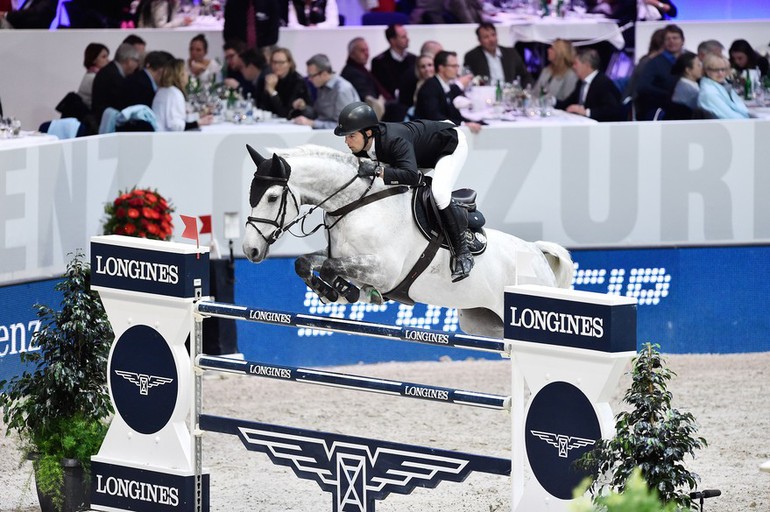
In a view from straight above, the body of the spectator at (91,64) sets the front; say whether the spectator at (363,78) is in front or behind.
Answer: in front

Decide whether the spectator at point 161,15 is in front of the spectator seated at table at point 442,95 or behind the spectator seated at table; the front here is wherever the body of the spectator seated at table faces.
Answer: behind

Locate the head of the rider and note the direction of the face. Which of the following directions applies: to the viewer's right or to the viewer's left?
to the viewer's left

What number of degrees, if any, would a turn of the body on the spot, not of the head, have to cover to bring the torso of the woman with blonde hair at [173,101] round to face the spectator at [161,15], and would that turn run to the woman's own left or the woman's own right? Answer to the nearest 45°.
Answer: approximately 45° to the woman's own left

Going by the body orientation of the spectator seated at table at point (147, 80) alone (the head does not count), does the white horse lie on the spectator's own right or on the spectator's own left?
on the spectator's own right

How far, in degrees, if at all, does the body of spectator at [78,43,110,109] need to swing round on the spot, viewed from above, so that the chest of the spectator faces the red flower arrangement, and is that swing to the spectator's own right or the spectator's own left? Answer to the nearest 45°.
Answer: approximately 90° to the spectator's own right

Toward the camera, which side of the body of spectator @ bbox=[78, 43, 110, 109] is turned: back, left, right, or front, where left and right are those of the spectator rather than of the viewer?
right

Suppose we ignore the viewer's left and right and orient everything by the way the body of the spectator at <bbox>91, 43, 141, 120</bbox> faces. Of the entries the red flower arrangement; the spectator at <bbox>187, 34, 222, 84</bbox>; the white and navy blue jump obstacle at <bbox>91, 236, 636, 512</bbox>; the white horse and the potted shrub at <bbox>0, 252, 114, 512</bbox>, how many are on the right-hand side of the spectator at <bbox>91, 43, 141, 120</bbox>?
4

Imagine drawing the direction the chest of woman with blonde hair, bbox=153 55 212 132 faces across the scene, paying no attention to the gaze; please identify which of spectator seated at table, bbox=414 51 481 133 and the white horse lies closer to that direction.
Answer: the spectator seated at table

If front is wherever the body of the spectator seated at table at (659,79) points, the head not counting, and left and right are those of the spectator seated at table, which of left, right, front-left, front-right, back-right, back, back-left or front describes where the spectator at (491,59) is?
back-right

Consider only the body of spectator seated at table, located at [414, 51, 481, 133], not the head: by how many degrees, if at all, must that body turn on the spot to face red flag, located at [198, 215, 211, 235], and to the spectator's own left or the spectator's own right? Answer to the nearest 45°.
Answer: approximately 90° to the spectator's own right

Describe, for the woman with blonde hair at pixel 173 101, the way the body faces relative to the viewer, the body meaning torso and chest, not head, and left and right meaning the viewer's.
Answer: facing away from the viewer and to the right of the viewer

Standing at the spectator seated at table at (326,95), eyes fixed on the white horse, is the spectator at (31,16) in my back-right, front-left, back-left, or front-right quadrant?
back-right

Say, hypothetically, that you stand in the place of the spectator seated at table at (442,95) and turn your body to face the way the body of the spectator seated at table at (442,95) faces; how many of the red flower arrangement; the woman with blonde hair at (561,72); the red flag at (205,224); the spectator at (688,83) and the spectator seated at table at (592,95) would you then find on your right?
2

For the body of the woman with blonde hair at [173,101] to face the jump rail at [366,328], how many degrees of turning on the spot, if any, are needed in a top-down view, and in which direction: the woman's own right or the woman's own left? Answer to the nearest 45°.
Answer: approximately 135° to the woman's own right
